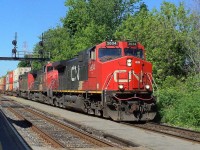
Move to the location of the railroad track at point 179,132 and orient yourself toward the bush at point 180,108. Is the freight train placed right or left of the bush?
left

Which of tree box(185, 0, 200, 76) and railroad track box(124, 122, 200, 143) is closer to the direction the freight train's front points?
the railroad track

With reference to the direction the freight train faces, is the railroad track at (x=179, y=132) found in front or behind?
in front

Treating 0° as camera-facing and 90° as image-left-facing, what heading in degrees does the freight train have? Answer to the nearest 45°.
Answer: approximately 315°

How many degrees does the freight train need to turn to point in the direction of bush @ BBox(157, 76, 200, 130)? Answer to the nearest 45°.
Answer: approximately 45° to its left

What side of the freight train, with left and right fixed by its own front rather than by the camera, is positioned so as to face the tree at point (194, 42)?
left

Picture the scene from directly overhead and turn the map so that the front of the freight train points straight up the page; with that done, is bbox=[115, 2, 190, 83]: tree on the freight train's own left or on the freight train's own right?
on the freight train's own left

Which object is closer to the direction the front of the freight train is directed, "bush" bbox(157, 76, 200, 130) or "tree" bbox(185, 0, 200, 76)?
the bush
